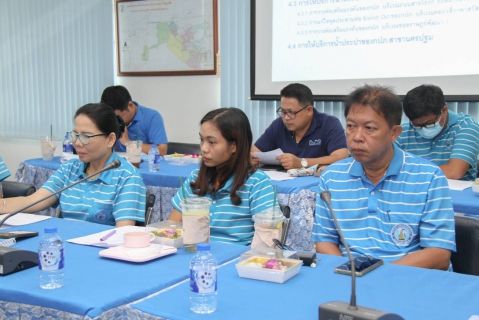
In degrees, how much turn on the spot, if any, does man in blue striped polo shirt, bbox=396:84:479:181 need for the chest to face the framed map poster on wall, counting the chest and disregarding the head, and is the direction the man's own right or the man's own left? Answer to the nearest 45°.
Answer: approximately 90° to the man's own right

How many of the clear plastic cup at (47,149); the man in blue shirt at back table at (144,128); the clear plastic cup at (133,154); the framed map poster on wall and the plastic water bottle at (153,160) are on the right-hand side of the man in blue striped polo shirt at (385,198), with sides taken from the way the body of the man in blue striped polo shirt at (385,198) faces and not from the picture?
5

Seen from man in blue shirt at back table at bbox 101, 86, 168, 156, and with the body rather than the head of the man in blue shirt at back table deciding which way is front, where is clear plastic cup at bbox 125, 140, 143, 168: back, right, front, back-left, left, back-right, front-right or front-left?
front-left

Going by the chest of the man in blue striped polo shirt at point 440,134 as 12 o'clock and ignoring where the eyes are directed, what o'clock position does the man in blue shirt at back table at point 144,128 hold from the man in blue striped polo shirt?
The man in blue shirt at back table is roughly at 2 o'clock from the man in blue striped polo shirt.

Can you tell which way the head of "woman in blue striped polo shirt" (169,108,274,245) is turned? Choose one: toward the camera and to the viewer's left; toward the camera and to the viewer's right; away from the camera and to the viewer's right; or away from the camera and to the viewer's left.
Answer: toward the camera and to the viewer's left

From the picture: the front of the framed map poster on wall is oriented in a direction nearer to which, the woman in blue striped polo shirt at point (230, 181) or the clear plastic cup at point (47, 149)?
the woman in blue striped polo shirt

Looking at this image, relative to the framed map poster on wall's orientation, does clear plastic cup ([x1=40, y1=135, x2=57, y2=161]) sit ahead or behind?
ahead

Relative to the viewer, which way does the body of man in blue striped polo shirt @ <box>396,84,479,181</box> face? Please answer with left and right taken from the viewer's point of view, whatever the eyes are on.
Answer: facing the viewer and to the left of the viewer

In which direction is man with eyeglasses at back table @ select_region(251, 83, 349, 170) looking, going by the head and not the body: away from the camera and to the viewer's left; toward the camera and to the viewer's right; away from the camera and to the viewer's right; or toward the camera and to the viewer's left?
toward the camera and to the viewer's left

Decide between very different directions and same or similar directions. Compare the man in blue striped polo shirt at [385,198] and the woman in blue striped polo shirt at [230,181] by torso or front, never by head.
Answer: same or similar directions

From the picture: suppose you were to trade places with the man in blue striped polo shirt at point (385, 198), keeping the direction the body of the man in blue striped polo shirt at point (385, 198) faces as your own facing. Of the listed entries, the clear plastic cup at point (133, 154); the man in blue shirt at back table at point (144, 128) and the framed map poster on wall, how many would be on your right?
3

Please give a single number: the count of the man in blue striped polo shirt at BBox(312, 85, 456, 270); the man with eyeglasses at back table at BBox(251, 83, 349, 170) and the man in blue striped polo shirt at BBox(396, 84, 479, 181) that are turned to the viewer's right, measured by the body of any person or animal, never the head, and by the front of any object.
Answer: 0

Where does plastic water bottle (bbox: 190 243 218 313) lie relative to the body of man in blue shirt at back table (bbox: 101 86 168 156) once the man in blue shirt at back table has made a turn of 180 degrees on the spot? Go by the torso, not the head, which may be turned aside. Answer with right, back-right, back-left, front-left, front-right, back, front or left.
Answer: back-right

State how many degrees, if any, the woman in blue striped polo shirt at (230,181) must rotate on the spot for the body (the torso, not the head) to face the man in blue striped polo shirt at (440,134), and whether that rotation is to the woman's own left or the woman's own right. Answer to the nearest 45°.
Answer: approximately 180°

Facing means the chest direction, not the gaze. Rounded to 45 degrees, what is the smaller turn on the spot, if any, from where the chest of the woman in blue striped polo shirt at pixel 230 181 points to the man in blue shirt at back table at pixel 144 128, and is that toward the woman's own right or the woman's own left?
approximately 135° to the woman's own right

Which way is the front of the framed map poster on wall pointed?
toward the camera
